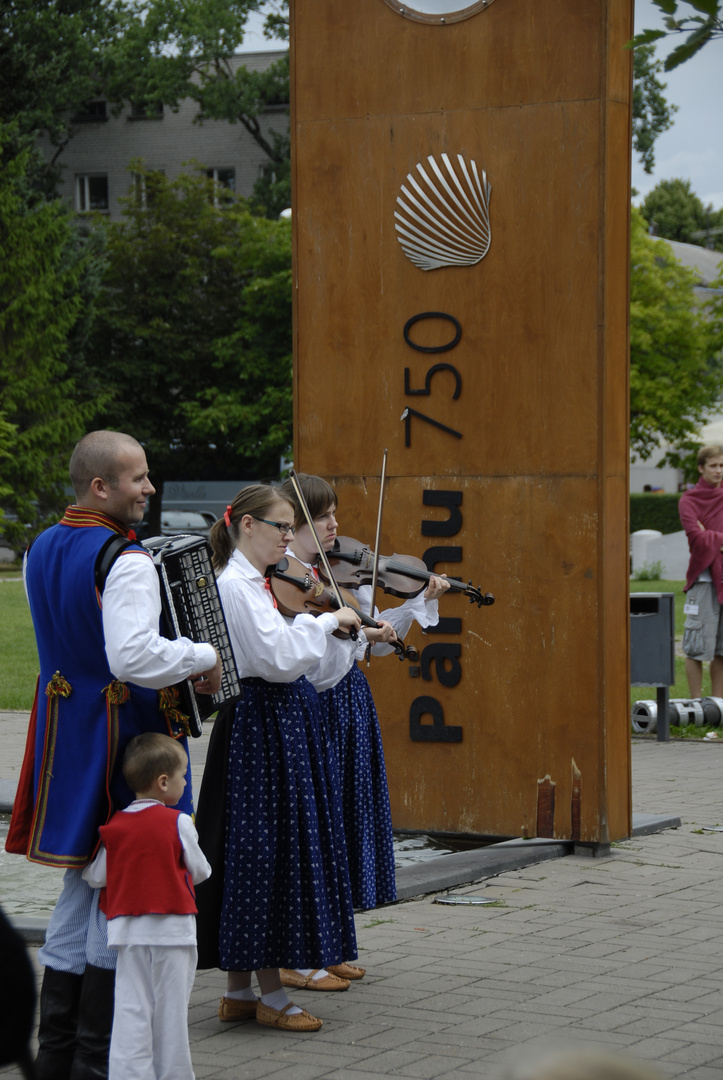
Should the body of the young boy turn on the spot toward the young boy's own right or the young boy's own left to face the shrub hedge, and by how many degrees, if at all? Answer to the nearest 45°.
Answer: approximately 45° to the young boy's own left

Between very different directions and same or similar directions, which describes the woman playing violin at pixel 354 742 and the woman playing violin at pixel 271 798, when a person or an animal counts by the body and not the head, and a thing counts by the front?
same or similar directions

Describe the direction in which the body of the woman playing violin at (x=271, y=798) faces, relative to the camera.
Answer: to the viewer's right

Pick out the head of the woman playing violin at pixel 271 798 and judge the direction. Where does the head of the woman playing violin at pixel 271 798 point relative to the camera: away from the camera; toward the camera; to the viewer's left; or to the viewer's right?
to the viewer's right

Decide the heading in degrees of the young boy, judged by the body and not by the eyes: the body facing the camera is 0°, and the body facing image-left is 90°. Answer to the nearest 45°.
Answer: approximately 225°

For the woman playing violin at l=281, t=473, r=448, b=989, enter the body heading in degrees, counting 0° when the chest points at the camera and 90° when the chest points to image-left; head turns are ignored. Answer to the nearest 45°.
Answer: approximately 270°

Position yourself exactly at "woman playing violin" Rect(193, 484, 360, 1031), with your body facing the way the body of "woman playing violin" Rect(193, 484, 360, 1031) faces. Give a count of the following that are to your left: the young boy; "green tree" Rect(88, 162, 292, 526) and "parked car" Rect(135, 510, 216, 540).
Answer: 2

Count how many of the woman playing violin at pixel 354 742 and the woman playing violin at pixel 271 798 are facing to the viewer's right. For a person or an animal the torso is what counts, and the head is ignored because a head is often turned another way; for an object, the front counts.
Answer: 2

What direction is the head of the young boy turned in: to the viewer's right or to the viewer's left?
to the viewer's right
